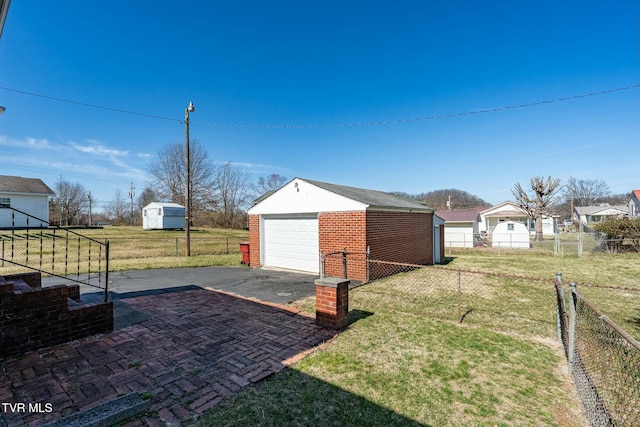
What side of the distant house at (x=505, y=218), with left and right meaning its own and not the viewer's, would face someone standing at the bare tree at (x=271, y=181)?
right

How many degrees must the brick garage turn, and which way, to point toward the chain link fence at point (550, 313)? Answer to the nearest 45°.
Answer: approximately 90° to its left

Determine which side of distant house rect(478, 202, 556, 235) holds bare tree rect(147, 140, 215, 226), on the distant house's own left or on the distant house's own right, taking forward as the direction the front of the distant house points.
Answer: on the distant house's own right

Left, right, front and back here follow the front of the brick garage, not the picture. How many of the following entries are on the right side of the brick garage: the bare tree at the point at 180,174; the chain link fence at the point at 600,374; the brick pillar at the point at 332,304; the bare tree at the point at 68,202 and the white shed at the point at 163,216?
3

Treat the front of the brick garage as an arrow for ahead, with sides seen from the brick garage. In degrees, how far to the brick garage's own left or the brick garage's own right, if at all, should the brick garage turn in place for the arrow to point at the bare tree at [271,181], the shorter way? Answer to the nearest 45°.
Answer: approximately 135° to the brick garage's own right

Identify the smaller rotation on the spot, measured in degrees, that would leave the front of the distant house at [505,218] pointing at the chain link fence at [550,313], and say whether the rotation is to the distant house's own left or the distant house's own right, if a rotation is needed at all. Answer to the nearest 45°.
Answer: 0° — it already faces it

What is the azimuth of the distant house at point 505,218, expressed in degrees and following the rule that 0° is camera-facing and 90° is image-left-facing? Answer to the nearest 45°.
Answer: approximately 0°

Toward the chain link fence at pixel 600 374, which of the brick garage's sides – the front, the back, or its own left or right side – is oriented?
left

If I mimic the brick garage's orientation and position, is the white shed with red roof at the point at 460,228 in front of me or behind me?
behind

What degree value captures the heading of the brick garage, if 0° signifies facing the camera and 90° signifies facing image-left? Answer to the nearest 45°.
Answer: approximately 45°

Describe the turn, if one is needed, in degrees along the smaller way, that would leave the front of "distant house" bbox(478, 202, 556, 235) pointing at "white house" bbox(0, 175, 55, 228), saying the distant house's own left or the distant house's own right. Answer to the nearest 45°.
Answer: approximately 45° to the distant house's own right
